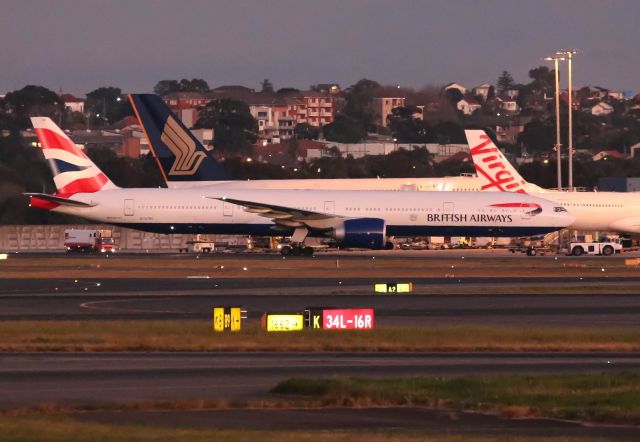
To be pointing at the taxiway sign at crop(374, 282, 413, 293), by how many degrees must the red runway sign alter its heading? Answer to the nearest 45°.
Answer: approximately 180°

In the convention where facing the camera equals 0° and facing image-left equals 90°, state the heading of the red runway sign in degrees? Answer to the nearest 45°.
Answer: approximately 0°
